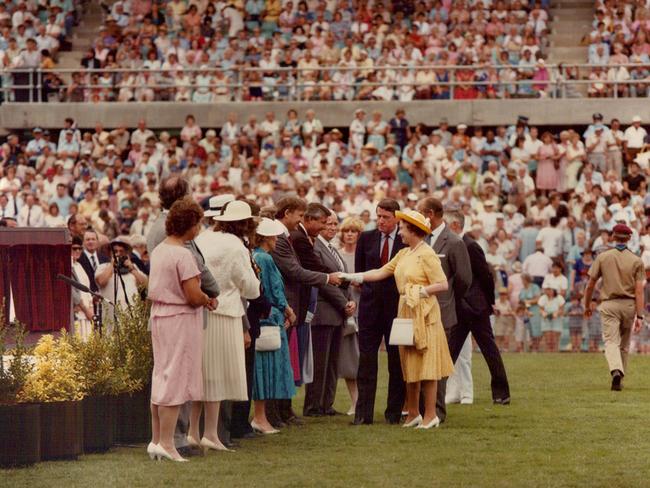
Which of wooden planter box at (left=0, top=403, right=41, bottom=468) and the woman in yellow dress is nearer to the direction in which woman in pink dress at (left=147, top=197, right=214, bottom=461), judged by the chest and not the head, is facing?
the woman in yellow dress

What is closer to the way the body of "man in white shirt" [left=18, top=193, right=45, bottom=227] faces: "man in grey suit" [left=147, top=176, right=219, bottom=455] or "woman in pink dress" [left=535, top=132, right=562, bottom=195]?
the man in grey suit

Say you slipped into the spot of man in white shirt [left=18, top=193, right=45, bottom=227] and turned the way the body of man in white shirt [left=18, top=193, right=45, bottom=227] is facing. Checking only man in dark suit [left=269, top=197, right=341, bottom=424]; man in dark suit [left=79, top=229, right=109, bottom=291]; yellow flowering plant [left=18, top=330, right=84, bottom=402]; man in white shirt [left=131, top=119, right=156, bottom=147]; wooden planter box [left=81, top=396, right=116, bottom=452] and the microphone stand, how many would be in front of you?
5

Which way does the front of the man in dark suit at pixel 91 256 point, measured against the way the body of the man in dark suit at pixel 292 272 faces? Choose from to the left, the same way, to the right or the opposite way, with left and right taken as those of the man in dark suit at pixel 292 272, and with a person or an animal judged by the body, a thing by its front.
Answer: to the right

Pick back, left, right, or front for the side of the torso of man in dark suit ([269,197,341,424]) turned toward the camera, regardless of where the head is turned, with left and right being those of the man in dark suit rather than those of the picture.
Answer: right

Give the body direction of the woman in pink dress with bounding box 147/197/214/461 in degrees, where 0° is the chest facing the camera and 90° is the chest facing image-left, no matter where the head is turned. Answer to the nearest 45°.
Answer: approximately 225°

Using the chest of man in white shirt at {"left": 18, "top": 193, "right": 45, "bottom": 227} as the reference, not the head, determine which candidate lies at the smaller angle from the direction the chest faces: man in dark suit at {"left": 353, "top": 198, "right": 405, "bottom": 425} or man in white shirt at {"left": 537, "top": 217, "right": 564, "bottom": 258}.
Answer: the man in dark suit

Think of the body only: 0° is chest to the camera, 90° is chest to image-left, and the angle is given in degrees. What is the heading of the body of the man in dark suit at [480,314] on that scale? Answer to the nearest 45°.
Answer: approximately 90°

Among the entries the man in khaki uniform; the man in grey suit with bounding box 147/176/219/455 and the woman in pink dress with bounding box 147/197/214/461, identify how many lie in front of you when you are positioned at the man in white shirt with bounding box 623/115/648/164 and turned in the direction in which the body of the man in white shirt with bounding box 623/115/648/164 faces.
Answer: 3

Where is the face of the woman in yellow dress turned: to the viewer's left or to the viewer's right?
to the viewer's left

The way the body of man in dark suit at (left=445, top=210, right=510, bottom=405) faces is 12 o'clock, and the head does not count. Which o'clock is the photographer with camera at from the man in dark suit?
The photographer with camera is roughly at 12 o'clock from the man in dark suit.
